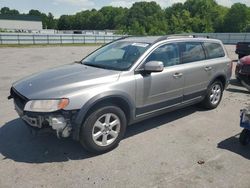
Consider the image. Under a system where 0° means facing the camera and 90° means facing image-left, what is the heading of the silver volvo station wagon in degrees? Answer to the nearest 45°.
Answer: approximately 45°
